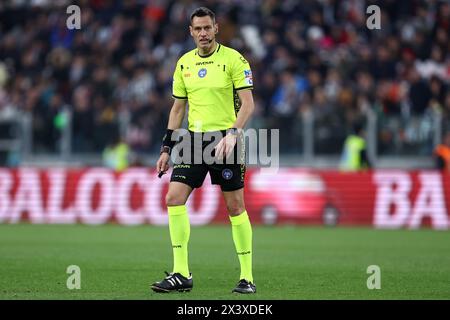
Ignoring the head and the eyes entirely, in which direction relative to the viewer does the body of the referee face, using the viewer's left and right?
facing the viewer

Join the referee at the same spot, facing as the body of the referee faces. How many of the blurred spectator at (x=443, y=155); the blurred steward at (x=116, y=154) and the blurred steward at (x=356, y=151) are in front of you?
0

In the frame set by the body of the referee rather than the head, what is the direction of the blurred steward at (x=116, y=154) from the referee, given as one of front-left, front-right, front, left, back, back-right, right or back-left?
back

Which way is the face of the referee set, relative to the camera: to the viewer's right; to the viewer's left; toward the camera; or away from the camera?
toward the camera

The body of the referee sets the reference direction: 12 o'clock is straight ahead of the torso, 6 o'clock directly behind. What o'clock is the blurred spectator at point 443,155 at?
The blurred spectator is roughly at 7 o'clock from the referee.

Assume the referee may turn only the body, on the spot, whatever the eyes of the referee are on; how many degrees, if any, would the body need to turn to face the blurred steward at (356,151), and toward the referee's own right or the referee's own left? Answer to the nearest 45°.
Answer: approximately 180°
